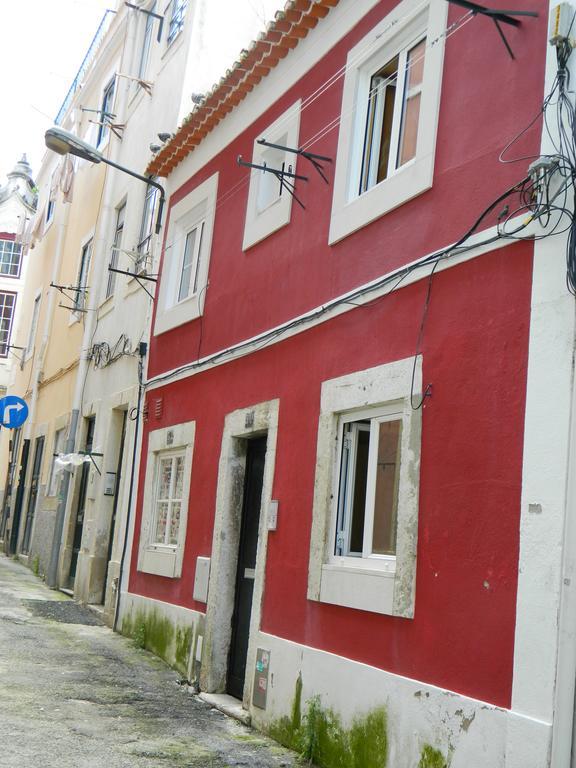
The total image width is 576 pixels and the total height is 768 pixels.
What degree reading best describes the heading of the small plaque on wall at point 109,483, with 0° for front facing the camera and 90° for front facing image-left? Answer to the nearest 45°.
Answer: approximately 45°

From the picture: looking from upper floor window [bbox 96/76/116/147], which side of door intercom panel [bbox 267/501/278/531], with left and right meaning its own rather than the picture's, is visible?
right

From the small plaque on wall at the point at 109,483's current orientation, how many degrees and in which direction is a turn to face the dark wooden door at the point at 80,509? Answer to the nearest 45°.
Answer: approximately 135° to its right

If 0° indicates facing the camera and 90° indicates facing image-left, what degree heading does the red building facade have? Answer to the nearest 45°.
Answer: approximately 45°

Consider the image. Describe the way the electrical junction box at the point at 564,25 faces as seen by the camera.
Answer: facing the viewer and to the left of the viewer

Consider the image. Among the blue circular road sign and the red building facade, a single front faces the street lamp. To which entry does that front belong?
the blue circular road sign

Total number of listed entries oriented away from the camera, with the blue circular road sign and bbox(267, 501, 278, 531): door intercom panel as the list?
0

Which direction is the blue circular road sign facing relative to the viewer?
toward the camera

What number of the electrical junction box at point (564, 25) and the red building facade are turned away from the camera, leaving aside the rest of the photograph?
0
